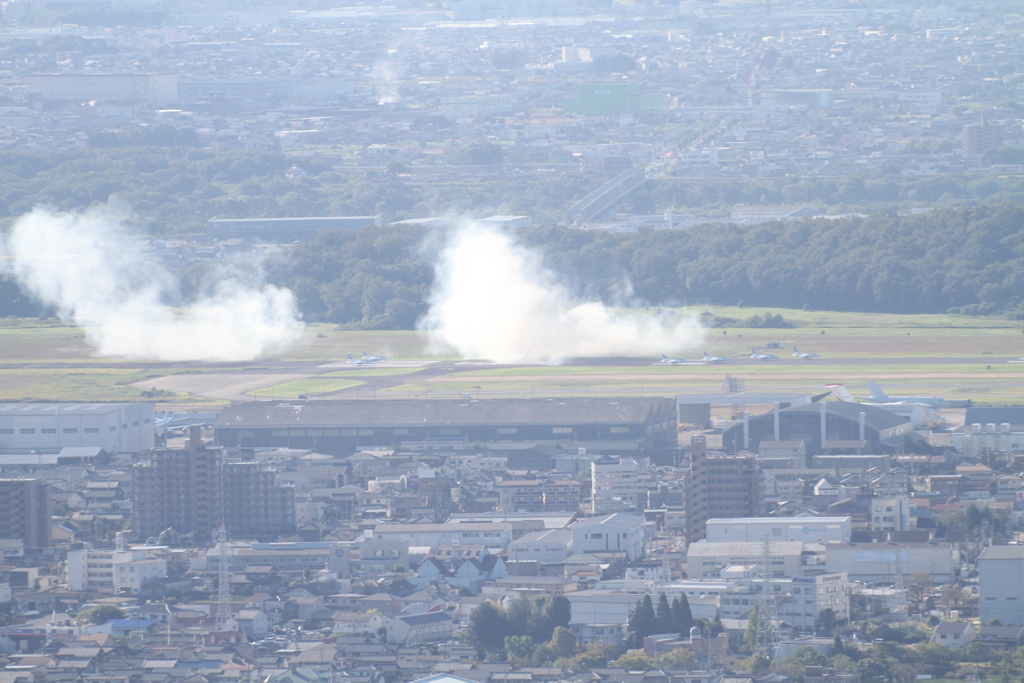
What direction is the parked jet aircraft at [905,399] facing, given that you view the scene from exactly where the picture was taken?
facing to the right of the viewer

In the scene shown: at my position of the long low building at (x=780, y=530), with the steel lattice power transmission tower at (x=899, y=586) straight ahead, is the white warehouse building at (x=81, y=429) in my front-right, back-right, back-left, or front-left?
back-right

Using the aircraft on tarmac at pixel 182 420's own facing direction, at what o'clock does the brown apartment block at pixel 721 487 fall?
The brown apartment block is roughly at 2 o'clock from the aircraft on tarmac.

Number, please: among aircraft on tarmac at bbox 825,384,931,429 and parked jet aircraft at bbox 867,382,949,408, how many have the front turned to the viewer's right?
2

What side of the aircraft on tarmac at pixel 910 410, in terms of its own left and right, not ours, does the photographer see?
right

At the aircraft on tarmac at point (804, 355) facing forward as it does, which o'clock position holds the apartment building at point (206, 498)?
The apartment building is roughly at 4 o'clock from the aircraft on tarmac.

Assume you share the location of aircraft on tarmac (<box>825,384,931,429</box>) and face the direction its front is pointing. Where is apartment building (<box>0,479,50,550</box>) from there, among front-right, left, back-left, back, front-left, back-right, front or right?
back-right

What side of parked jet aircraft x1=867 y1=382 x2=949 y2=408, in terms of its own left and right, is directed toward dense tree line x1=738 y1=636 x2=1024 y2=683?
right

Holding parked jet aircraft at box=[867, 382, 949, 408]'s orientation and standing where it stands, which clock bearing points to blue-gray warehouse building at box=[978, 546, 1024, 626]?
The blue-gray warehouse building is roughly at 3 o'clock from the parked jet aircraft.

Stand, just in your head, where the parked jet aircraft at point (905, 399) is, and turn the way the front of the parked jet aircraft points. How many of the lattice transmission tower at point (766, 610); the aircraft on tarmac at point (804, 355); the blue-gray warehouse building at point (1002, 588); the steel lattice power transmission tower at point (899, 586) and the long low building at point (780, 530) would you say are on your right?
4

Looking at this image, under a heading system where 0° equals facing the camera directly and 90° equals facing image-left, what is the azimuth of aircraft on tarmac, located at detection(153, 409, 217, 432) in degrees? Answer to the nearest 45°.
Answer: approximately 270°
